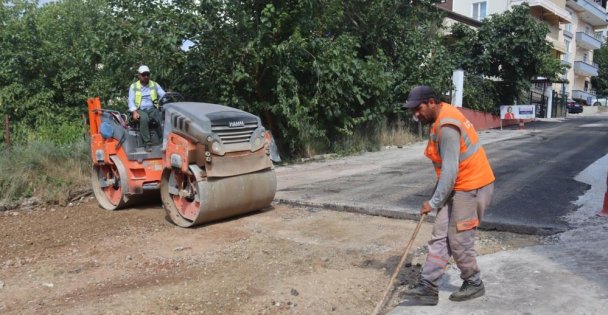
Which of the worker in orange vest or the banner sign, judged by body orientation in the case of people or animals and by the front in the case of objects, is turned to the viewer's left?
the worker in orange vest

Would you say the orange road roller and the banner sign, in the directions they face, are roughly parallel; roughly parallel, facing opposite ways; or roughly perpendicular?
roughly perpendicular

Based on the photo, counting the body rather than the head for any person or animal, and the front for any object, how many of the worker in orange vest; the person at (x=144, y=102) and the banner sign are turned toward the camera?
2

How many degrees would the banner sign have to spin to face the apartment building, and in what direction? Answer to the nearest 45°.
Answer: approximately 180°

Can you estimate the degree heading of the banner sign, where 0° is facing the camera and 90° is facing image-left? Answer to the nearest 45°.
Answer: approximately 0°

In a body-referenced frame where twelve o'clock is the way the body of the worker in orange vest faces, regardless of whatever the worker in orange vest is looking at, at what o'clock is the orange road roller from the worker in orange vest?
The orange road roller is roughly at 1 o'clock from the worker in orange vest.

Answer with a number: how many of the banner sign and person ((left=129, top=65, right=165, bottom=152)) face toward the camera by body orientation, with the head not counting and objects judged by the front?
2

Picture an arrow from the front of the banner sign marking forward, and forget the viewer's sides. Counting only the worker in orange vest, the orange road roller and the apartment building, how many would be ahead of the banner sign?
2

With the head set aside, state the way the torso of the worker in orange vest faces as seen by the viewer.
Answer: to the viewer's left

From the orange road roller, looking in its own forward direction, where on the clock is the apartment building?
The apartment building is roughly at 9 o'clock from the orange road roller.
